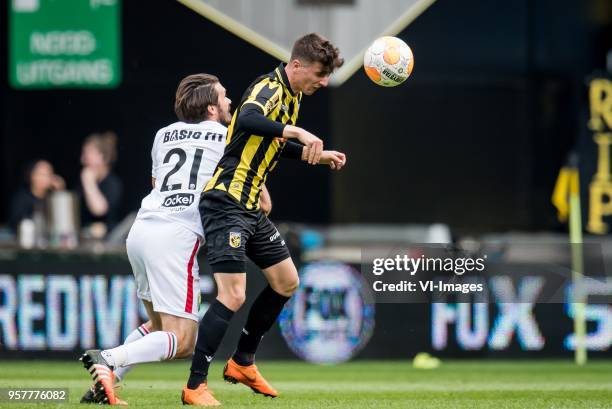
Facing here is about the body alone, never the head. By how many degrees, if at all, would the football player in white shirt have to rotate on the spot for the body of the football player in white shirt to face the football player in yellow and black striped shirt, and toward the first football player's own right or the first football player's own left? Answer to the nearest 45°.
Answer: approximately 45° to the first football player's own right

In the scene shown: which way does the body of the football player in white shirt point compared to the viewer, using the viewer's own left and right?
facing away from the viewer and to the right of the viewer

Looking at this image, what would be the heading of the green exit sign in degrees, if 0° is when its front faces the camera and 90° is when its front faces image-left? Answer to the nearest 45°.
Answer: approximately 0°

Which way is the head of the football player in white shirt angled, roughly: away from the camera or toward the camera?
away from the camera

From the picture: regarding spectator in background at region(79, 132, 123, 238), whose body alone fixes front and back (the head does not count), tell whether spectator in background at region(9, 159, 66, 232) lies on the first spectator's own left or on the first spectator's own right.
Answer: on the first spectator's own right

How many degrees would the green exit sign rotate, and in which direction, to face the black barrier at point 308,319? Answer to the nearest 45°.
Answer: approximately 45° to its left

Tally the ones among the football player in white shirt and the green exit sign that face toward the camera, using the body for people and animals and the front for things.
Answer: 1

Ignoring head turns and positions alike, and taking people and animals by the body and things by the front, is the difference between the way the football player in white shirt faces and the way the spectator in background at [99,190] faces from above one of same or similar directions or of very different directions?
very different directions

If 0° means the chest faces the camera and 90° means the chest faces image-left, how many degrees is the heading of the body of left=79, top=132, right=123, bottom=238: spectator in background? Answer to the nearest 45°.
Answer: approximately 45°

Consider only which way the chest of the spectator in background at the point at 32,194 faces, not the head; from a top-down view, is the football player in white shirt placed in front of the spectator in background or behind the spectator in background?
in front

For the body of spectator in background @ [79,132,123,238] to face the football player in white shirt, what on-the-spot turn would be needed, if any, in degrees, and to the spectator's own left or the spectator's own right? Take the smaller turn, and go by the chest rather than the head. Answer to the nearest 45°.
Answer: approximately 45° to the spectator's own left
